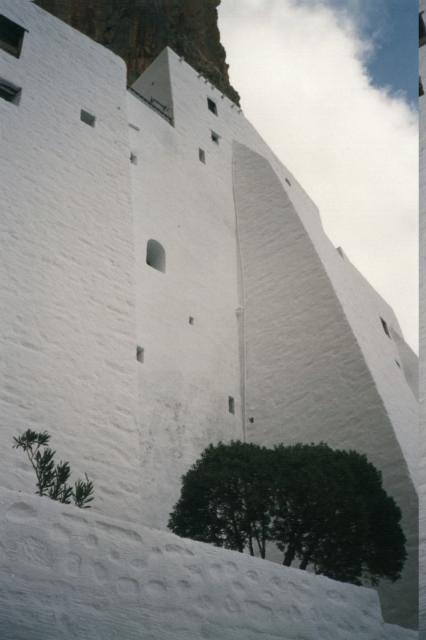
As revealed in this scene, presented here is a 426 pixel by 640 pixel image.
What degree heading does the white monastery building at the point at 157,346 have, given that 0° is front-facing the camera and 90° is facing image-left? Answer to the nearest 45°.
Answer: approximately 315°
